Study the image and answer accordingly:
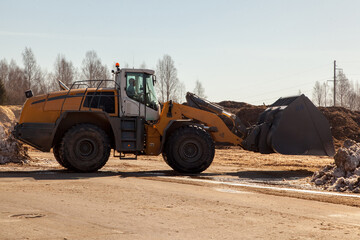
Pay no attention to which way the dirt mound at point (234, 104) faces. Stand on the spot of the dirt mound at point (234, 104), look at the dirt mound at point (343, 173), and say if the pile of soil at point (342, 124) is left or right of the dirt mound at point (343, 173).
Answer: left

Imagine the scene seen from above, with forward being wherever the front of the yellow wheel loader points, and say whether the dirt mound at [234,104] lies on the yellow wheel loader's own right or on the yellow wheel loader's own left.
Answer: on the yellow wheel loader's own left

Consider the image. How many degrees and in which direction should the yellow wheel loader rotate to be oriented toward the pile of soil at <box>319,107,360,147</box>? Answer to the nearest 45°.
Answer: approximately 45° to its left

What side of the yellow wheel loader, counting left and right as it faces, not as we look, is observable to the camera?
right

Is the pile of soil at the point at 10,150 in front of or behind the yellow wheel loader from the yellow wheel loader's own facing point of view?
behind

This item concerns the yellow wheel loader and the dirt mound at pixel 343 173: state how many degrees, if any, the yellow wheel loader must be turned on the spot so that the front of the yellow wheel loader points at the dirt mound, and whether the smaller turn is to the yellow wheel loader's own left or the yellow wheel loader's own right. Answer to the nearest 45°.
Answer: approximately 45° to the yellow wheel loader's own right

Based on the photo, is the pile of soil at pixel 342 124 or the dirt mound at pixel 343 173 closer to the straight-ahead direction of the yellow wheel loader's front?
the dirt mound
